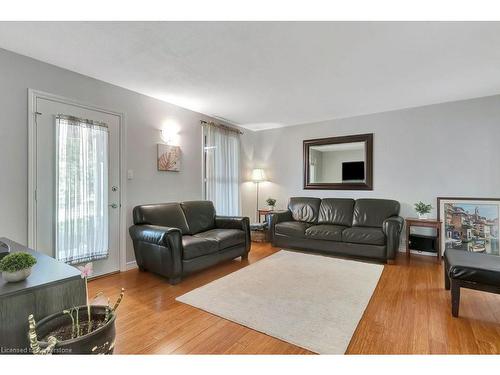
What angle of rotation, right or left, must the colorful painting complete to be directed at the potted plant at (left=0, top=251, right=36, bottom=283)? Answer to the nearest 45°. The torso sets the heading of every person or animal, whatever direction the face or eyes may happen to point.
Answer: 0° — it already faces it

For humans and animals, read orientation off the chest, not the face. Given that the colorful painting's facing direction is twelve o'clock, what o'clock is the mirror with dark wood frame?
The mirror with dark wood frame is roughly at 3 o'clock from the colorful painting.

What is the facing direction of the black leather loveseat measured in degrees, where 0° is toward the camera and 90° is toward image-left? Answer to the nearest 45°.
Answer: approximately 315°

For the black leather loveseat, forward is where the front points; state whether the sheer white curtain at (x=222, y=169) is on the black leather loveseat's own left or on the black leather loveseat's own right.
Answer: on the black leather loveseat's own left

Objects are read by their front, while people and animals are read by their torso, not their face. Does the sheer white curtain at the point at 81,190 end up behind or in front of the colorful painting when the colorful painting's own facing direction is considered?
in front

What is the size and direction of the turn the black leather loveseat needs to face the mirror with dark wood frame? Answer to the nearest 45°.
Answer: approximately 45° to its left

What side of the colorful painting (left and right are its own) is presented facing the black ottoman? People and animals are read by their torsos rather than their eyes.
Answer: front

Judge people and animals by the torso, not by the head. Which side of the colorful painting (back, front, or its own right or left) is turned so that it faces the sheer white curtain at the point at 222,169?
right

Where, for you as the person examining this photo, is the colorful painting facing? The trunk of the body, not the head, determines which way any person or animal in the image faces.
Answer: facing the viewer

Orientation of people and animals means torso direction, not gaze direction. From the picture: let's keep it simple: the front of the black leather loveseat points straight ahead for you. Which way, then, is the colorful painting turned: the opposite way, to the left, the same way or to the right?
to the right

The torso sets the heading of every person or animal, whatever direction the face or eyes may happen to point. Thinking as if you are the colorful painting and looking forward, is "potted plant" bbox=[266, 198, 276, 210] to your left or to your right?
on your right

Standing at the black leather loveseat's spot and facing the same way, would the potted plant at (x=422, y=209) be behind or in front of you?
in front

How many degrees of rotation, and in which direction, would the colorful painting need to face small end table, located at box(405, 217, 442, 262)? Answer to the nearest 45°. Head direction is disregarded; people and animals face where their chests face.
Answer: approximately 45° to its right

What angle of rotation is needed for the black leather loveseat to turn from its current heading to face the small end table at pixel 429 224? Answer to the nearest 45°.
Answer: approximately 45° to its left

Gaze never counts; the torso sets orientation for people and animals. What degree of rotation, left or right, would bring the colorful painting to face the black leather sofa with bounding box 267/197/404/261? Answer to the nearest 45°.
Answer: approximately 45° to its right

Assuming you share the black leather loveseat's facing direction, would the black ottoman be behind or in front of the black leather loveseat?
in front
